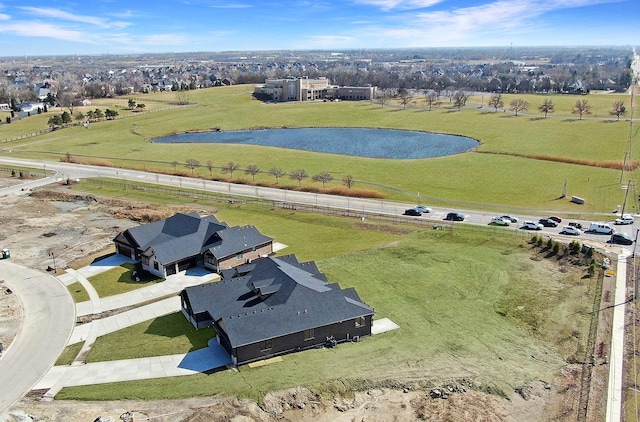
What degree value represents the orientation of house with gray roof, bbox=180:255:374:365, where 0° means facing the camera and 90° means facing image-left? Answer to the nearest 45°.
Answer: approximately 90°
